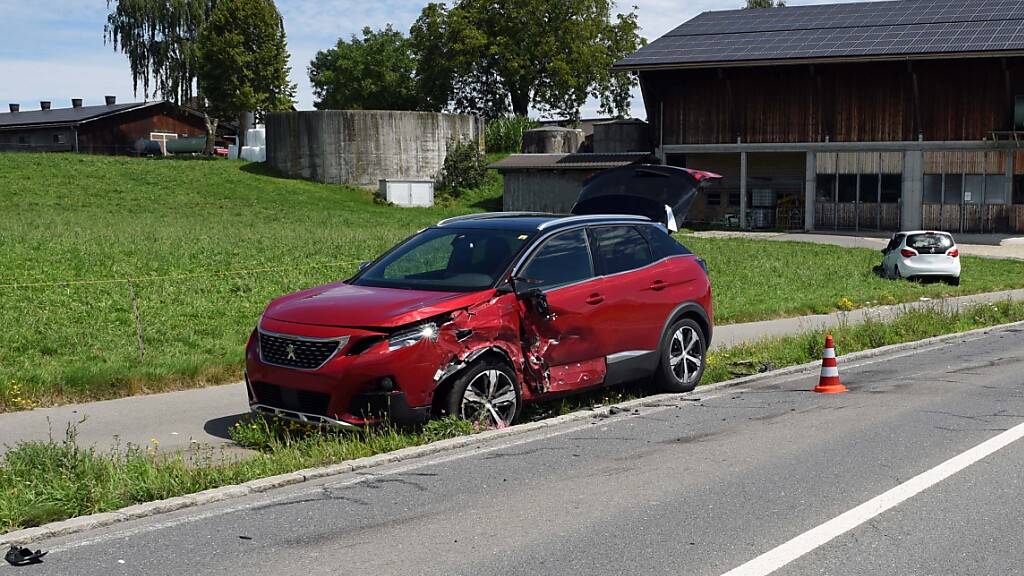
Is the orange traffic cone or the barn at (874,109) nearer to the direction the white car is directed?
the barn

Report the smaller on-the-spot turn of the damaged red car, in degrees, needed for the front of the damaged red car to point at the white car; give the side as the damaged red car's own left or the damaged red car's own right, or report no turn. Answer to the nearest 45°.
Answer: approximately 180°

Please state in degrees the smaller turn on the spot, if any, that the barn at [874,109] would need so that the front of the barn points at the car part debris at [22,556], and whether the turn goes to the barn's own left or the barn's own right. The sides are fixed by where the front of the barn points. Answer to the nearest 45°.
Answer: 0° — it already faces it

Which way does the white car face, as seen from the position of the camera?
facing away from the viewer

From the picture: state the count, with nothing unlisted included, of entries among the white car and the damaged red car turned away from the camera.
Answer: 1

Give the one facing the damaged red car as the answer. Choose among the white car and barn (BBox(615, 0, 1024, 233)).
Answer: the barn

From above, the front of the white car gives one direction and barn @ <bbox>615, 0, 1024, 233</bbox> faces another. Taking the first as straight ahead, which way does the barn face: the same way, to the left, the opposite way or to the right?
the opposite way

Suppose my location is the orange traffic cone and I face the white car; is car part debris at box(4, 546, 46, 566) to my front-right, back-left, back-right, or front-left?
back-left

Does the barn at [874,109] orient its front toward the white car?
yes

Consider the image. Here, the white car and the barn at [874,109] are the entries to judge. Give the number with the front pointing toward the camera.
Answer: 1

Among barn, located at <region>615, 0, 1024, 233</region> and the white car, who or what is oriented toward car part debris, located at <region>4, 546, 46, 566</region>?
the barn

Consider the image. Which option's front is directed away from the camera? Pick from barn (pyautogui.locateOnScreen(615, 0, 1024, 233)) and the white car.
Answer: the white car

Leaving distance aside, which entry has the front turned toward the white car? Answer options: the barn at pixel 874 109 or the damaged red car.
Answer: the barn

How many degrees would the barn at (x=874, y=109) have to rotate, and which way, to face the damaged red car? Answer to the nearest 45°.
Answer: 0° — it already faces it

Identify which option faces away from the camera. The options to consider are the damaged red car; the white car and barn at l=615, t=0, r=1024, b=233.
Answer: the white car
